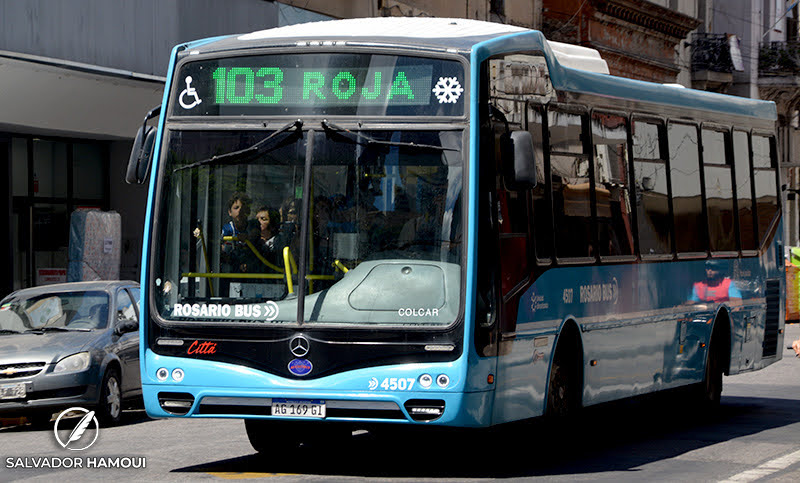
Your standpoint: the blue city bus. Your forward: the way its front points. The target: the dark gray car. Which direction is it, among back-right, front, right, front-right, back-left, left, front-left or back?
right

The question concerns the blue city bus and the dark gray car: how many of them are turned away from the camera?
0

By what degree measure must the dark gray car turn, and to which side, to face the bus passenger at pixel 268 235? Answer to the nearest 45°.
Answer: approximately 45° to its left

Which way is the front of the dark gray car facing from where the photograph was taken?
facing the viewer and to the left of the viewer
